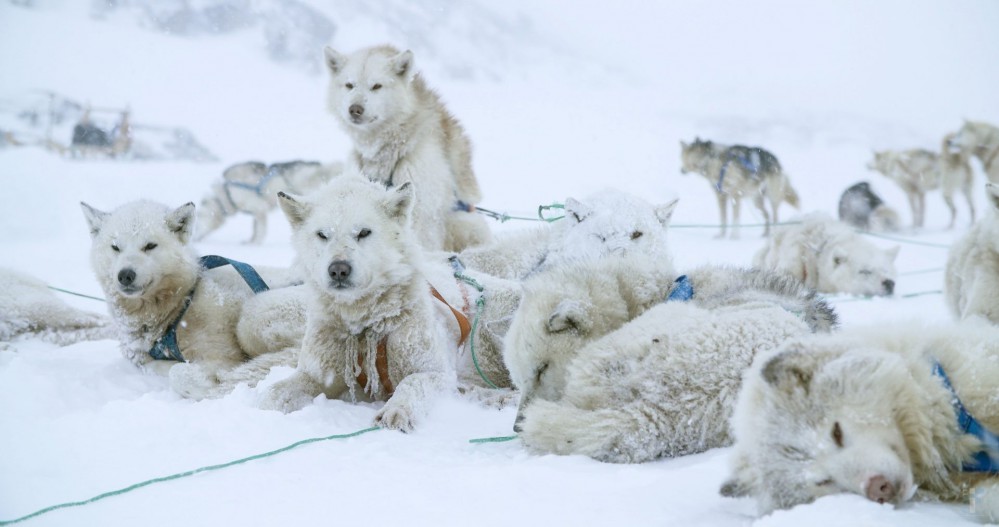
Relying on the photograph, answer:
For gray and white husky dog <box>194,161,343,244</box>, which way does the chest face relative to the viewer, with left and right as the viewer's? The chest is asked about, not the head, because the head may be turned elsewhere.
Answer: facing to the left of the viewer

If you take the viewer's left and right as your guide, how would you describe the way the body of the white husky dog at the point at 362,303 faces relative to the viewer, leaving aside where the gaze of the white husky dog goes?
facing the viewer and to the left of the viewer

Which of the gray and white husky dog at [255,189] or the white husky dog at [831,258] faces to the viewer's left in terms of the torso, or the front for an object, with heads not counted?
the gray and white husky dog at [255,189]

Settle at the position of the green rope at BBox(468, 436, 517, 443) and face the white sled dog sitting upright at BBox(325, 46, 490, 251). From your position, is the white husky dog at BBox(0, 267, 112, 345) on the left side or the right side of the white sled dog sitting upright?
left

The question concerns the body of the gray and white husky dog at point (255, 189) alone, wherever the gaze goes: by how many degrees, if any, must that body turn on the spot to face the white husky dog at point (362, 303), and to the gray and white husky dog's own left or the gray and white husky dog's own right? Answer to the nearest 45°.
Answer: approximately 90° to the gray and white husky dog's own left

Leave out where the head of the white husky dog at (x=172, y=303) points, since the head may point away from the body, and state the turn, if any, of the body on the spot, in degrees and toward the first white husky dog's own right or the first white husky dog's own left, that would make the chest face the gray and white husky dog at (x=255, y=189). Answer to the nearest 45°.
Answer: approximately 135° to the first white husky dog's own right
